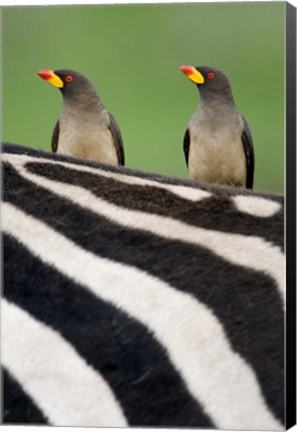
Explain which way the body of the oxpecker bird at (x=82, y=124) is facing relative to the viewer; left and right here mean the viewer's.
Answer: facing the viewer and to the left of the viewer
